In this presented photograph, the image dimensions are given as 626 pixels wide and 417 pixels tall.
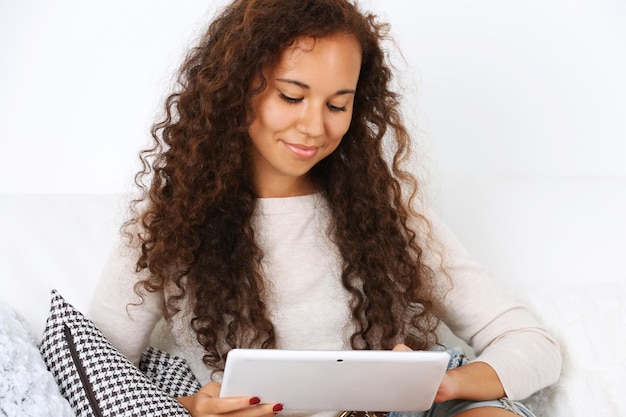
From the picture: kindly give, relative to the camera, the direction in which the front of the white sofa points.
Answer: facing the viewer

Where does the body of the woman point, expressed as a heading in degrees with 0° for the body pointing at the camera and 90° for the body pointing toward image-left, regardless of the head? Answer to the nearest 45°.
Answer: approximately 0°

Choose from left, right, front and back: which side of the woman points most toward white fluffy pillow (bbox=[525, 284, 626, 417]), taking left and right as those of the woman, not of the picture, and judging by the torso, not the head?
left
